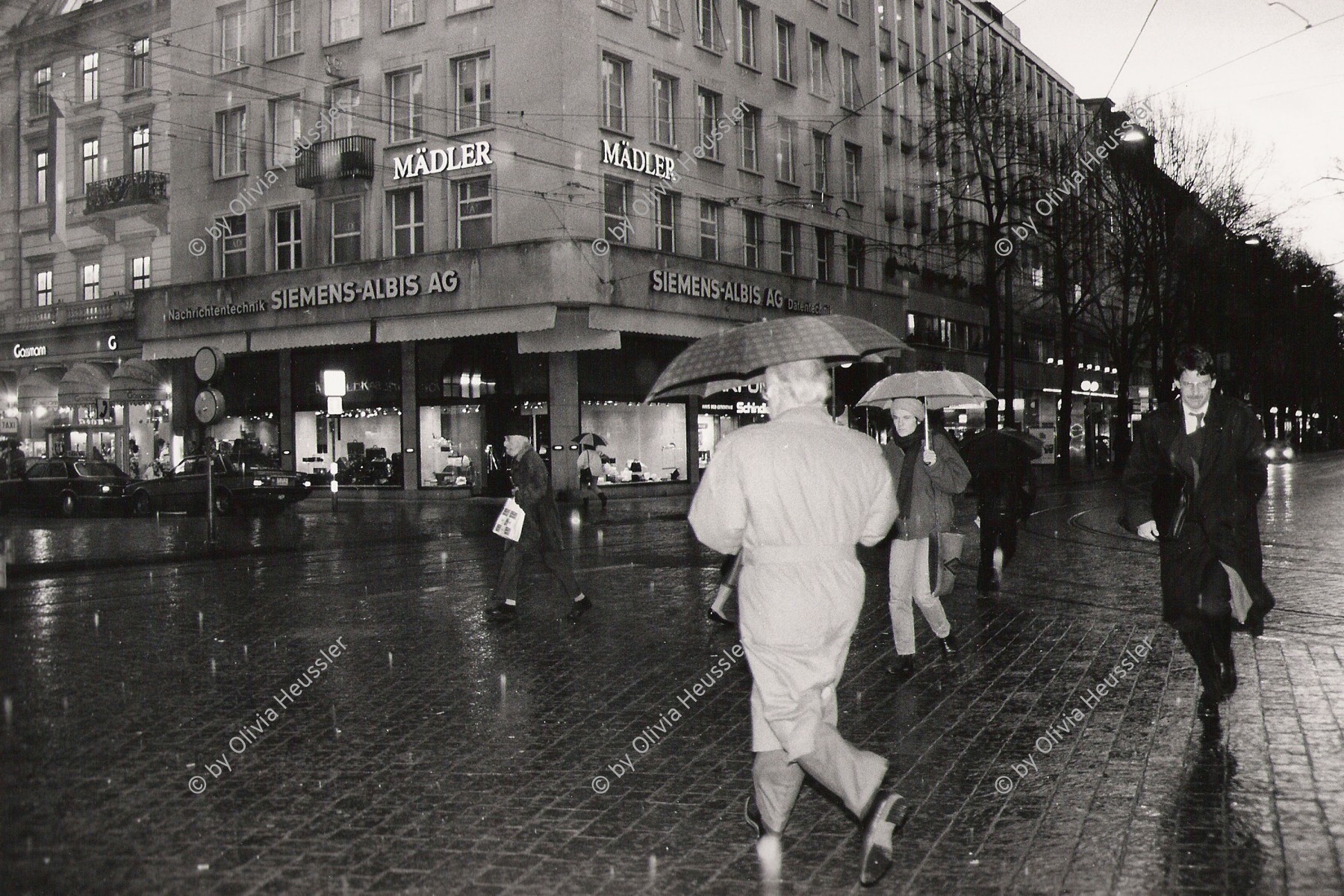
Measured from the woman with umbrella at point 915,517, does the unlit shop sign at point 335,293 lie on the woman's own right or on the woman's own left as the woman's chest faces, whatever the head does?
on the woman's own right

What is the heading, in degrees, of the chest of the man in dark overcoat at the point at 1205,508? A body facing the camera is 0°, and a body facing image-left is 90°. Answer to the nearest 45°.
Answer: approximately 0°

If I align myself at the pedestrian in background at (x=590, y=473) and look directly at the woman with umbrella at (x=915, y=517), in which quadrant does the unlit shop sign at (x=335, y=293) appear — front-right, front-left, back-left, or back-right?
back-right

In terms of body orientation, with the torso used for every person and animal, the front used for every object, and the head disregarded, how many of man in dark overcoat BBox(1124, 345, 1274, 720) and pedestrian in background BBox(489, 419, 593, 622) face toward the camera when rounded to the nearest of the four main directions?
1
